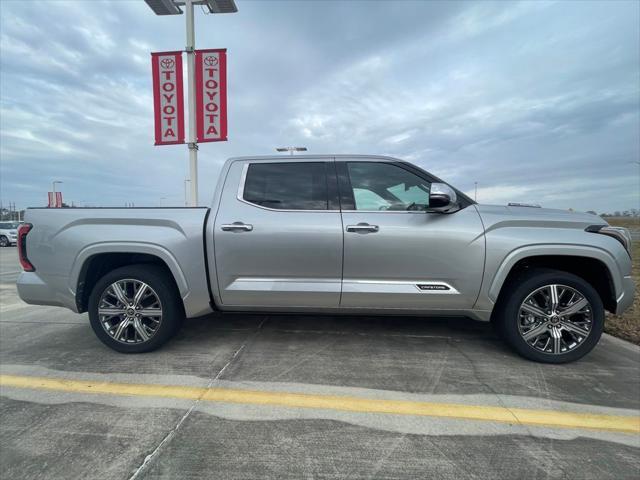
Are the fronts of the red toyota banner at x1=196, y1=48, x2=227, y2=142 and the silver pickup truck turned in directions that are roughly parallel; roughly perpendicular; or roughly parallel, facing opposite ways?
roughly perpendicular

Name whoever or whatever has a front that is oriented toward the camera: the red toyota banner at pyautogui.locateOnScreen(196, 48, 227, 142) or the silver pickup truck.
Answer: the red toyota banner

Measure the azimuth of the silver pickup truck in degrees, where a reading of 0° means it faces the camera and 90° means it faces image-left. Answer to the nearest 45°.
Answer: approximately 270°

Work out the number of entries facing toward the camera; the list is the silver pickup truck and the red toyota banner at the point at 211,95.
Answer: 1

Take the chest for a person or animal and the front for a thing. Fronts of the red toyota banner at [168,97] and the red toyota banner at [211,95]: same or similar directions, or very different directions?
same or similar directions

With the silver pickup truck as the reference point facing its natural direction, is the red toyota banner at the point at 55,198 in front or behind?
behind

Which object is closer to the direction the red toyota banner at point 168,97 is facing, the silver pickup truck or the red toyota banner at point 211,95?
the silver pickup truck

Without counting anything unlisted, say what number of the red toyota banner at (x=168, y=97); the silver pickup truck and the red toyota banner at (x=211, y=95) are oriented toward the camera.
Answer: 2

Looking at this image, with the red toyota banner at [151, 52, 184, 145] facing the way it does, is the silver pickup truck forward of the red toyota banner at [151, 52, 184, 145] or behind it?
forward

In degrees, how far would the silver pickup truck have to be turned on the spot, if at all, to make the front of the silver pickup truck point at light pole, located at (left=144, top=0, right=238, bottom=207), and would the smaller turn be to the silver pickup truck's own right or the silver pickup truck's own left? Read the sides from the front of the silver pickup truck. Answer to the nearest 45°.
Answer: approximately 135° to the silver pickup truck's own left

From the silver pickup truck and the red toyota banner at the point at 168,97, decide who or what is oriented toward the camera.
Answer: the red toyota banner

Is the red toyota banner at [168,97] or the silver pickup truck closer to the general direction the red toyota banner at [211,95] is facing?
the silver pickup truck

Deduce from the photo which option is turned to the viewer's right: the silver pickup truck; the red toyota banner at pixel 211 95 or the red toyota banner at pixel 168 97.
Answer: the silver pickup truck

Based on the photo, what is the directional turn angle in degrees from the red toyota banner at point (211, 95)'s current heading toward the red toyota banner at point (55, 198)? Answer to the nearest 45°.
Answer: approximately 135° to its right

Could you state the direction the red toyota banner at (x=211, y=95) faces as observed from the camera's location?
facing the viewer
